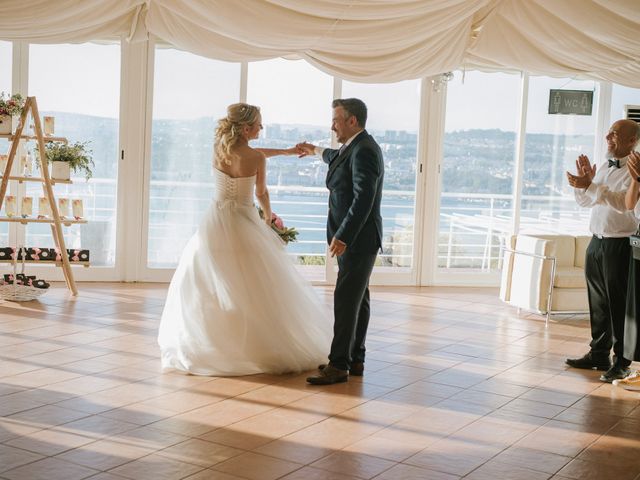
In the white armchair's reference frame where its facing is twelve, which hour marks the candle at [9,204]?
The candle is roughly at 4 o'clock from the white armchair.

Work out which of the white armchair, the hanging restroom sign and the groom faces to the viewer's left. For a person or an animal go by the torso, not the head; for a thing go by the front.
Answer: the groom

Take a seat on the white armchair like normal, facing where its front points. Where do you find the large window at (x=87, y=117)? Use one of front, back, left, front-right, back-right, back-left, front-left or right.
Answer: back-right

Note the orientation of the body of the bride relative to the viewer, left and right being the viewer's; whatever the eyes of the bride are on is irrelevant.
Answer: facing away from the viewer and to the right of the viewer

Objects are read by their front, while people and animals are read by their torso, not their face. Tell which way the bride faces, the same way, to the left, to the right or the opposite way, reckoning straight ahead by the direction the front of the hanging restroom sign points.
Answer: the opposite way

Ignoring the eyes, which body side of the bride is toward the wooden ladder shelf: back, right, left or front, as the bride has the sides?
left

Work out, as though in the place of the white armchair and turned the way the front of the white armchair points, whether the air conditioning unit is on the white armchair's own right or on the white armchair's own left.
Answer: on the white armchair's own left

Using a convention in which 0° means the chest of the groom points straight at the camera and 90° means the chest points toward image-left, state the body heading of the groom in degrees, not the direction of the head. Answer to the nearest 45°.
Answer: approximately 90°

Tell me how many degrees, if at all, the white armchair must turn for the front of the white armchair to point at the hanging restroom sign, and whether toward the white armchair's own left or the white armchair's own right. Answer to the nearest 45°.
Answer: approximately 135° to the white armchair's own left
